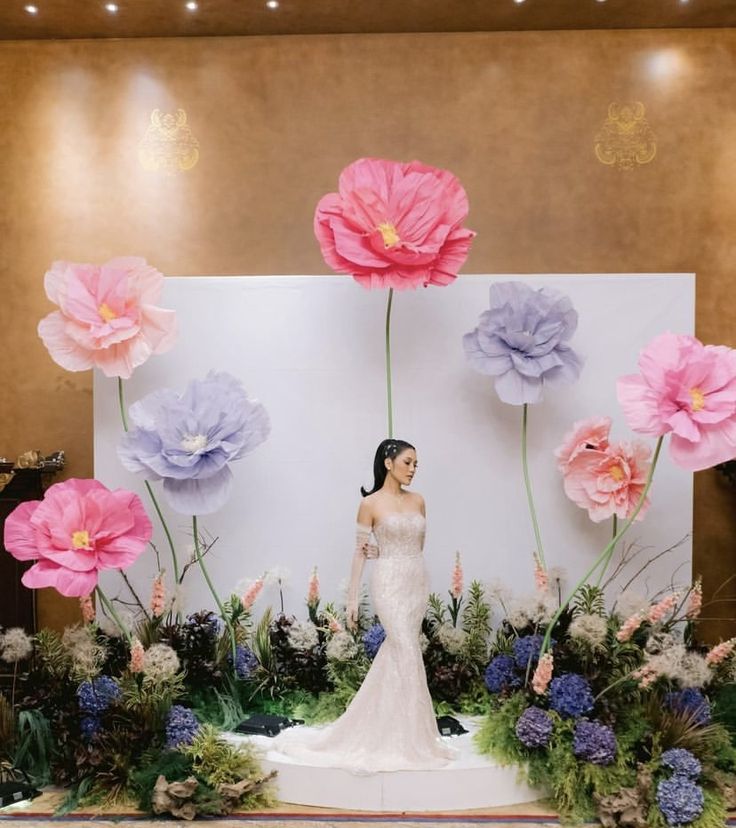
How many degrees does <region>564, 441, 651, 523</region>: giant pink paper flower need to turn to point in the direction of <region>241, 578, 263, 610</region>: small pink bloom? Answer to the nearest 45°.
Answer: approximately 90° to its right

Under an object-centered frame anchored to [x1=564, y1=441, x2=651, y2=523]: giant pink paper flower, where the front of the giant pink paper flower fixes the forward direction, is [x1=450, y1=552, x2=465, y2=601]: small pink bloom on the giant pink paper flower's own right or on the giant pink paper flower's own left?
on the giant pink paper flower's own right

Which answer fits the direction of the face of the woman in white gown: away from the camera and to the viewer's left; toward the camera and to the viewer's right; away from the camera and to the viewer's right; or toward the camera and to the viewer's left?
toward the camera and to the viewer's right
